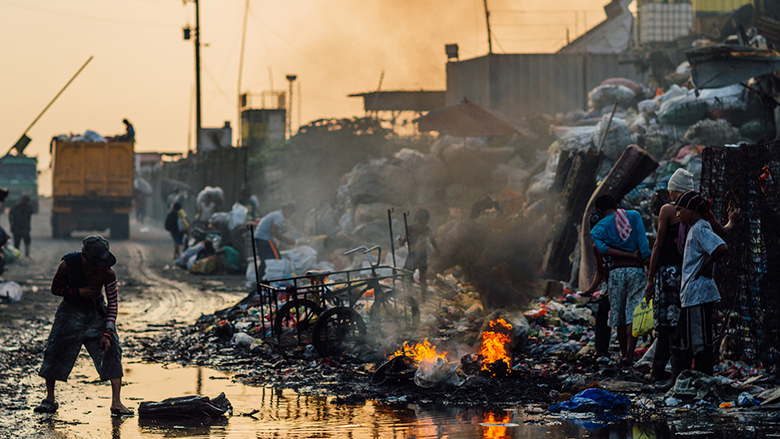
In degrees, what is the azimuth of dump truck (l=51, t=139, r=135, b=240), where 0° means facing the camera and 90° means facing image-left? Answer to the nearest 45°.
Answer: approximately 180°

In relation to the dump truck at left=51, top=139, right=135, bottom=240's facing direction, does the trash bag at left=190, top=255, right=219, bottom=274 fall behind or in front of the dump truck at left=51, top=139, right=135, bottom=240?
behind

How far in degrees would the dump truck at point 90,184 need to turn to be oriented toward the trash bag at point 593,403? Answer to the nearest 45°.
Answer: approximately 180°

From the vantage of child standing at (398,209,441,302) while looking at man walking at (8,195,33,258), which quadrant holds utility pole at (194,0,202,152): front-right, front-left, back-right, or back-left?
front-right

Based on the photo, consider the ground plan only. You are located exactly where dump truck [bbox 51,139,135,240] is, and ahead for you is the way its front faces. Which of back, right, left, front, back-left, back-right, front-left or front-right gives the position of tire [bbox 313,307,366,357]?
back

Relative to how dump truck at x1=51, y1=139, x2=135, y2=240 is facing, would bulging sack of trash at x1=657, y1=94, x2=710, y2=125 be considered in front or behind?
behind

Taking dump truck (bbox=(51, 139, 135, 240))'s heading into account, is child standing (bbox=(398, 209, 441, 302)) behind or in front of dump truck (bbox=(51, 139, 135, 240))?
behind
